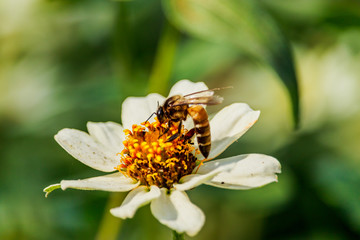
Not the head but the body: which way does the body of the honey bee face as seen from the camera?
to the viewer's left
